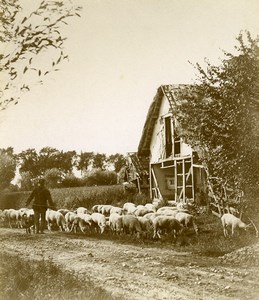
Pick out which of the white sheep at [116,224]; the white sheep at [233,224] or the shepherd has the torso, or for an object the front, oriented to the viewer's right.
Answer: the white sheep at [233,224]

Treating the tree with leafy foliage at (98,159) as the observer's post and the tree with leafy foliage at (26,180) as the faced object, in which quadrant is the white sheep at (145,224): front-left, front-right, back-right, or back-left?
back-left

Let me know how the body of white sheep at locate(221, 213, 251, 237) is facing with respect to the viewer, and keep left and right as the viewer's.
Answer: facing to the right of the viewer

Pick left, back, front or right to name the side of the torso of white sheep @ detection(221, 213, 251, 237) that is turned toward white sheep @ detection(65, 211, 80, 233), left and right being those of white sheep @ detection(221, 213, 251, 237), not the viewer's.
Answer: back
